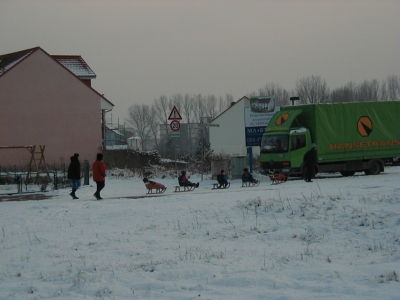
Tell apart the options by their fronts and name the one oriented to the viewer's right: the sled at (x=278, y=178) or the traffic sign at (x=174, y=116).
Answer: the sled

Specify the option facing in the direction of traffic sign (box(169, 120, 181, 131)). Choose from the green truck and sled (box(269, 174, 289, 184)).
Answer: the green truck

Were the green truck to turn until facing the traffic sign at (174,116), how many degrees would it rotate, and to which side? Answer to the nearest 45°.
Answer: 0° — it already faces it

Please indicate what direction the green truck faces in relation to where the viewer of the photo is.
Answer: facing the viewer and to the left of the viewer

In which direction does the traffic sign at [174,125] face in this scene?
toward the camera
